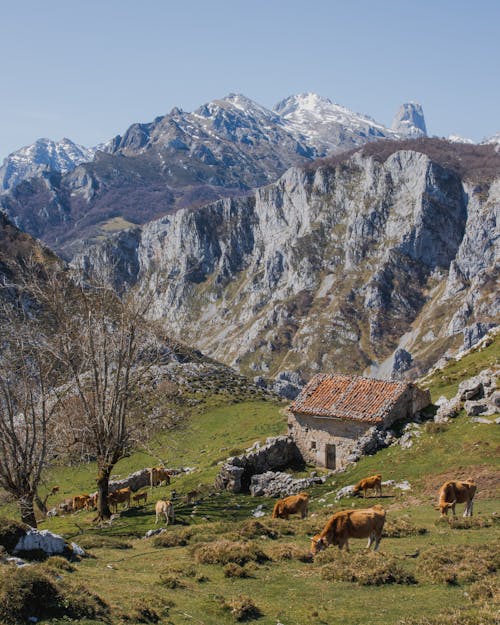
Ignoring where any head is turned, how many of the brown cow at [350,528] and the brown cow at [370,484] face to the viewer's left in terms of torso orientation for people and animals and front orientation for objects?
2

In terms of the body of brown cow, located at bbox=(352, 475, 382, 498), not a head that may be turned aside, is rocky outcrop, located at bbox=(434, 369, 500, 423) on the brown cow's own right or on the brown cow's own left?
on the brown cow's own right

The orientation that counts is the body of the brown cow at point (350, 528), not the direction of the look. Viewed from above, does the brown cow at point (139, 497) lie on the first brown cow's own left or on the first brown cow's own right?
on the first brown cow's own right

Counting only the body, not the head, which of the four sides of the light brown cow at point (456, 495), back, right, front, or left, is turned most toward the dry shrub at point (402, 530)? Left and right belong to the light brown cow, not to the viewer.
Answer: front

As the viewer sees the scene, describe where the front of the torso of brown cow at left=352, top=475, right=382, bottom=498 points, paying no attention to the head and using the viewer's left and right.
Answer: facing to the left of the viewer

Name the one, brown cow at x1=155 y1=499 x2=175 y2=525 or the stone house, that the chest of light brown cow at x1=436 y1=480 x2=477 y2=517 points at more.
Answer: the brown cow

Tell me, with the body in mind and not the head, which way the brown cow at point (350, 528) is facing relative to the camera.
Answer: to the viewer's left

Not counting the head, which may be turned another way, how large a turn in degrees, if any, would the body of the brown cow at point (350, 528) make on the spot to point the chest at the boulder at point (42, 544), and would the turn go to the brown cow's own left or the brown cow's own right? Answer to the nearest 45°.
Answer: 0° — it already faces it

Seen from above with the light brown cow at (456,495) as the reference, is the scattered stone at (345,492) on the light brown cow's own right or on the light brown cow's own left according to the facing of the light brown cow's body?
on the light brown cow's own right

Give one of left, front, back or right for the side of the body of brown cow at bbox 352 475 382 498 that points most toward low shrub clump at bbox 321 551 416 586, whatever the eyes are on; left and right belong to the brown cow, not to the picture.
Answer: left

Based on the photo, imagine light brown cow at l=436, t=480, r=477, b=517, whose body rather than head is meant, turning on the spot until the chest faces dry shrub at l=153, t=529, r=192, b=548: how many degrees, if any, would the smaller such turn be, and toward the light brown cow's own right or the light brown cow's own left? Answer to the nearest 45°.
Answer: approximately 45° to the light brown cow's own right

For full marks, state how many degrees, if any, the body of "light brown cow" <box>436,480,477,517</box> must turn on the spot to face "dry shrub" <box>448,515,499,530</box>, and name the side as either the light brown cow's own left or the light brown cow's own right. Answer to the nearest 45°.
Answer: approximately 45° to the light brown cow's own left
